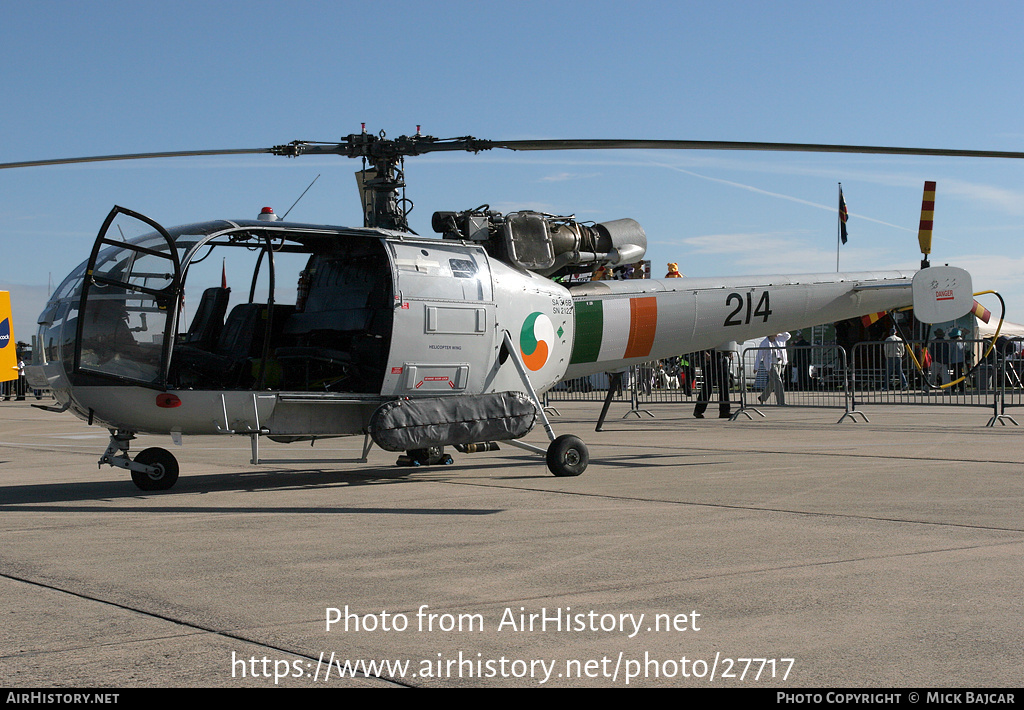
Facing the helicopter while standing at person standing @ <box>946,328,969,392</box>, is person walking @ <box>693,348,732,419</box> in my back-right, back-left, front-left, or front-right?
front-right

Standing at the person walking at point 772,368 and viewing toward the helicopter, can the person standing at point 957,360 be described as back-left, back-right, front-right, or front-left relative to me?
back-left
